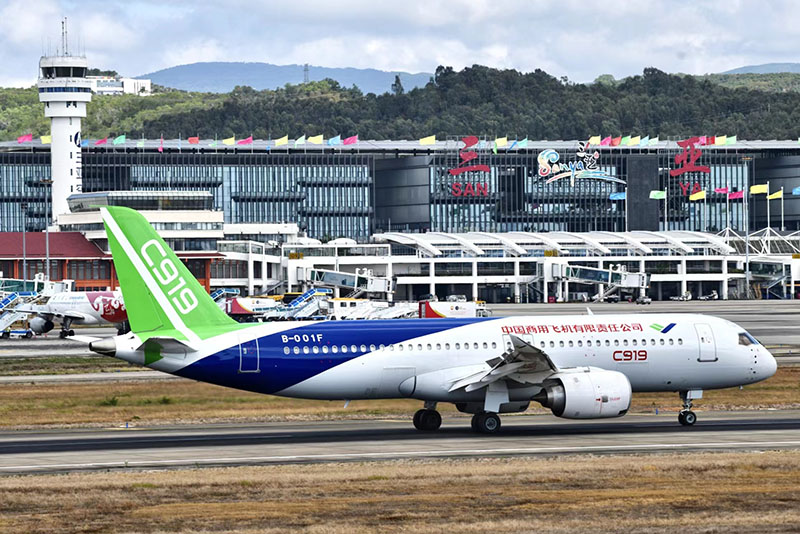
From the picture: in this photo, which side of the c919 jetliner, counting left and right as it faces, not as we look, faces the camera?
right
